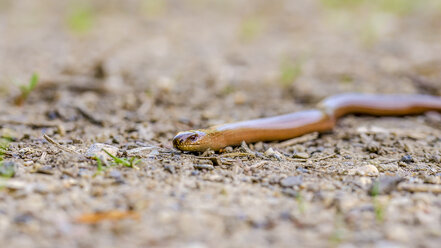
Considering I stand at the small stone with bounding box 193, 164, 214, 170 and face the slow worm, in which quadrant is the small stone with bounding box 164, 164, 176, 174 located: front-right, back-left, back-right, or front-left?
back-left

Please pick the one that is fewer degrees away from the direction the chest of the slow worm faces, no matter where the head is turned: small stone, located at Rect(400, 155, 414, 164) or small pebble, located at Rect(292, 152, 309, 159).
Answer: the small pebble

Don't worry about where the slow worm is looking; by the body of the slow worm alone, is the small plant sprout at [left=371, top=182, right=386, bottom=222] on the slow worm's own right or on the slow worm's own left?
on the slow worm's own left

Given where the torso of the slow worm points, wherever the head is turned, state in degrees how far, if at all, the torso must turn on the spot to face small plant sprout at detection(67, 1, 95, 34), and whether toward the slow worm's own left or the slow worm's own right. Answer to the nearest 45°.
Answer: approximately 45° to the slow worm's own right

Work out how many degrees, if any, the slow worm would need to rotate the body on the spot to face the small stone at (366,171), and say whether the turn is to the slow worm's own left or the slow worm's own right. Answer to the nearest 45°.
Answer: approximately 90° to the slow worm's own left

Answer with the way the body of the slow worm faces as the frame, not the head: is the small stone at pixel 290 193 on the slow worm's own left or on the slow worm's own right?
on the slow worm's own left

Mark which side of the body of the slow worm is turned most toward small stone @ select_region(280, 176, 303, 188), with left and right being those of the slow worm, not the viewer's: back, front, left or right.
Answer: left

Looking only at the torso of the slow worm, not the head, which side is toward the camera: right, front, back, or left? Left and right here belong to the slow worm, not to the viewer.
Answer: left

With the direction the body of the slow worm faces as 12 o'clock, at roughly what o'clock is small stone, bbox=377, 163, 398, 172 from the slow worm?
The small stone is roughly at 8 o'clock from the slow worm.

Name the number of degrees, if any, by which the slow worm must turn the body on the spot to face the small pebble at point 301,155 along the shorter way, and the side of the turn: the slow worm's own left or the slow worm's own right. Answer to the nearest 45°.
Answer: approximately 90° to the slow worm's own left

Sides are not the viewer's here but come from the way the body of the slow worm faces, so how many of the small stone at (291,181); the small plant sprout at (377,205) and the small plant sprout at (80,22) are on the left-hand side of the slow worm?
2

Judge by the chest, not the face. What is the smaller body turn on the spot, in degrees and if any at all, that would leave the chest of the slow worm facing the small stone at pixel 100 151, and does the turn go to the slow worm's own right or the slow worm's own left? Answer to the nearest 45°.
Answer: approximately 45° to the slow worm's own left

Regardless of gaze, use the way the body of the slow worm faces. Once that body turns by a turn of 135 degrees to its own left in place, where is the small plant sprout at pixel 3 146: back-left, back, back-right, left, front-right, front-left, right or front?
right

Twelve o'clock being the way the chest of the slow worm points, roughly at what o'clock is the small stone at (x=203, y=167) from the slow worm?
The small stone is roughly at 10 o'clock from the slow worm.
